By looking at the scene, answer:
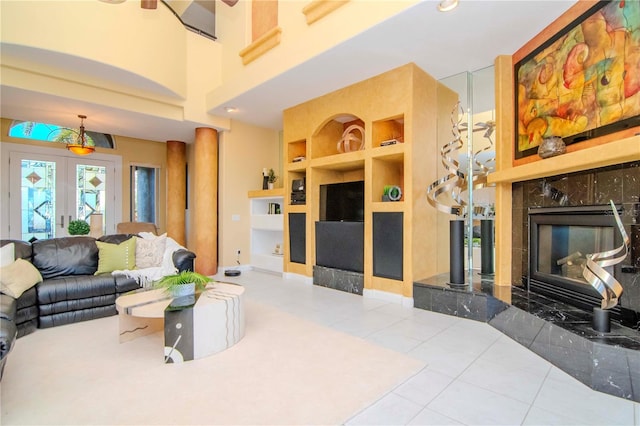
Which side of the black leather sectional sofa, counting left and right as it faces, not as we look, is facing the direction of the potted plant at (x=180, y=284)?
front

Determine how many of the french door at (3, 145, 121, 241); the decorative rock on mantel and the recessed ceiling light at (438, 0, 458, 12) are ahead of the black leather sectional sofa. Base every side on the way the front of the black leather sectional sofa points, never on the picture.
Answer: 2

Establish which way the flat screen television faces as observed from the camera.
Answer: facing the viewer and to the left of the viewer

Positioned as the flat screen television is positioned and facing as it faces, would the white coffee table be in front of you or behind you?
in front

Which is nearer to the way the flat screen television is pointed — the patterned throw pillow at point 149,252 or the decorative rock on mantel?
the patterned throw pillow

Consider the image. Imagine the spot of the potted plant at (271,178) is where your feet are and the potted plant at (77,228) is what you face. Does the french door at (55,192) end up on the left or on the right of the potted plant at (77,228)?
right

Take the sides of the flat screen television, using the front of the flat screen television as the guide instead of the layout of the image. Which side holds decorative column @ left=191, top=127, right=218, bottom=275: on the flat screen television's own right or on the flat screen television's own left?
on the flat screen television's own right

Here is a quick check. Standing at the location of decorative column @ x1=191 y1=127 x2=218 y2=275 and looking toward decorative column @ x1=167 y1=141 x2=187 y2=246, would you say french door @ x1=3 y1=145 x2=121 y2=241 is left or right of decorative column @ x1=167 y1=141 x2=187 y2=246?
left

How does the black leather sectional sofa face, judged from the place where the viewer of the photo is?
facing the viewer and to the right of the viewer

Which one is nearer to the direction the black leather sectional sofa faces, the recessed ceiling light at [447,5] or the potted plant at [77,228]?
the recessed ceiling light

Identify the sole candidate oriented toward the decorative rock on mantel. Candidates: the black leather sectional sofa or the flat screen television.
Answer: the black leather sectional sofa

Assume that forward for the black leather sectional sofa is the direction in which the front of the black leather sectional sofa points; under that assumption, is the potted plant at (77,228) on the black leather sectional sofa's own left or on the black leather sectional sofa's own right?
on the black leather sectional sofa's own left

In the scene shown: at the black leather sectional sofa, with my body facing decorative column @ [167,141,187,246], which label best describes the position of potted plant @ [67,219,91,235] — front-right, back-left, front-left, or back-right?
front-left

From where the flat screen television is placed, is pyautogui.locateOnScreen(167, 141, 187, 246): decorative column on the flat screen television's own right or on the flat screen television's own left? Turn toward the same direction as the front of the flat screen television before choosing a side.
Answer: on the flat screen television's own right

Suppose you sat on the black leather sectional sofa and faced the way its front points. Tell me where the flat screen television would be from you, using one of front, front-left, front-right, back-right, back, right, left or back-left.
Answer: front-left

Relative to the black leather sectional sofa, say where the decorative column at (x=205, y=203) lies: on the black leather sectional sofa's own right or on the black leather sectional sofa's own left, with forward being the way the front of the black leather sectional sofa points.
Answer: on the black leather sectional sofa's own left

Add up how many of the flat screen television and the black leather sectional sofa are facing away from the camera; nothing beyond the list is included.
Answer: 0

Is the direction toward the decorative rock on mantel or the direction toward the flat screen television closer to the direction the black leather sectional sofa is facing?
the decorative rock on mantel

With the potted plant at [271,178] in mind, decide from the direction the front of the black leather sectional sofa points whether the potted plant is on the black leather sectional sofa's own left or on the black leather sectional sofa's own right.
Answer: on the black leather sectional sofa's own left

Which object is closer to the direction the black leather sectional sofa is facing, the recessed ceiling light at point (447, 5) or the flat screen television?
the recessed ceiling light
